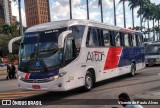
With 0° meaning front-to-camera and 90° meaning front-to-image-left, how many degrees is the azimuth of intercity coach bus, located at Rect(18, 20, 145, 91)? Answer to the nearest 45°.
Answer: approximately 45°
